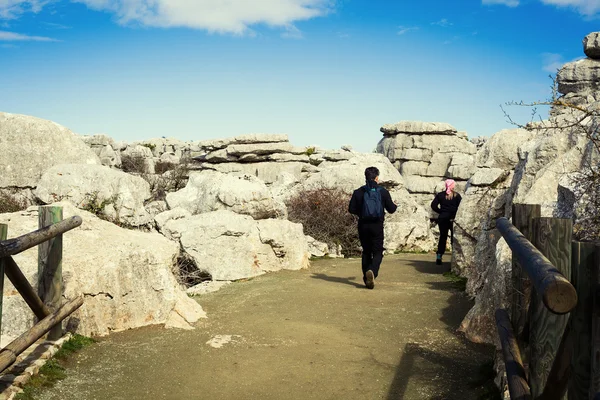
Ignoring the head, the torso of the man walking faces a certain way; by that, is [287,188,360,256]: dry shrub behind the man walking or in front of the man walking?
in front

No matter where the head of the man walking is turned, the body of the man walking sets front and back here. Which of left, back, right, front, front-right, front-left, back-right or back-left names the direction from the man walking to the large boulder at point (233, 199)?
front-left

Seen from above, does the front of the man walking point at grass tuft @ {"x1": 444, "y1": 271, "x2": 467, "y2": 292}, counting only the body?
no

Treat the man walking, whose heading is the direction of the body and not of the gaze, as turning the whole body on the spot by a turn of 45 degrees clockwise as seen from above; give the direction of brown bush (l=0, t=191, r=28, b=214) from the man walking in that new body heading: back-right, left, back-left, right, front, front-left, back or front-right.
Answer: back-left

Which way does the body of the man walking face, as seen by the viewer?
away from the camera

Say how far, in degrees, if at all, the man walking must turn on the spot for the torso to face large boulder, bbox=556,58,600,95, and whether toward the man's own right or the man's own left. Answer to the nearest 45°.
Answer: approximately 45° to the man's own right

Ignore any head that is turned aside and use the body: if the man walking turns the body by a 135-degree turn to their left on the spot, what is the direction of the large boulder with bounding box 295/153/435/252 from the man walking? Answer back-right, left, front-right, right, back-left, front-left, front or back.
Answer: back-right

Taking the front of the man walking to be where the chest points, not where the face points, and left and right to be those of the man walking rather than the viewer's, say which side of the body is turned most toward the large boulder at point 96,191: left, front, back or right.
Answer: left

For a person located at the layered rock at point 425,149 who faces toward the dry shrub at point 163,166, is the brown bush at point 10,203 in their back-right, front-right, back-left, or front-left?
front-left

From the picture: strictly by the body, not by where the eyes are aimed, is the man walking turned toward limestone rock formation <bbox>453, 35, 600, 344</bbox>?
no

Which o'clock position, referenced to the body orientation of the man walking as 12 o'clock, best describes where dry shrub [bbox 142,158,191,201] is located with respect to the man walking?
The dry shrub is roughly at 11 o'clock from the man walking.

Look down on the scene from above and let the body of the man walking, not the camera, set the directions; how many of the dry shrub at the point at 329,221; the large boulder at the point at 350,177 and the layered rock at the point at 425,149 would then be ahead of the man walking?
3

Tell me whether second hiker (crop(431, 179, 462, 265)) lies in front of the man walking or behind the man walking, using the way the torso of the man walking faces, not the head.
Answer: in front

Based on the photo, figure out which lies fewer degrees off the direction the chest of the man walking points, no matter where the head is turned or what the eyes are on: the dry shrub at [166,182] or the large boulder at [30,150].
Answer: the dry shrub

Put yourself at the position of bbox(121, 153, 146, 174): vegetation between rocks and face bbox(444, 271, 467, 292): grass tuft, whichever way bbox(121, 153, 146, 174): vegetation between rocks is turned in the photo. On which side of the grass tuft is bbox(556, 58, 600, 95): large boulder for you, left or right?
left

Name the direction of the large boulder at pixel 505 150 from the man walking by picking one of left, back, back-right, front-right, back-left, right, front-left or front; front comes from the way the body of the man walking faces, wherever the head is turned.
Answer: front-right
